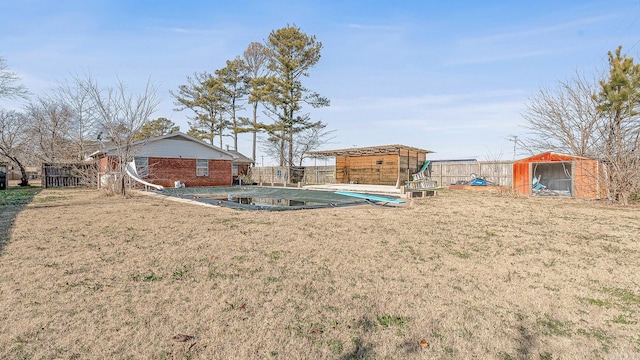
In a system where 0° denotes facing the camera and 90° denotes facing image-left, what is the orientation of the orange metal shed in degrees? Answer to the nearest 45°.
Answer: approximately 0°

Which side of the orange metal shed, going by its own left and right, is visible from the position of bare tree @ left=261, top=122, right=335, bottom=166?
right

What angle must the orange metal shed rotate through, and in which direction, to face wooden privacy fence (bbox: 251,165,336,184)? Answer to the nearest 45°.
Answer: approximately 90° to its right

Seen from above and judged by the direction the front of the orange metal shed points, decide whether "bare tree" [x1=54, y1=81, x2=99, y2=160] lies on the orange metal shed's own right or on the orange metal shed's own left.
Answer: on the orange metal shed's own right

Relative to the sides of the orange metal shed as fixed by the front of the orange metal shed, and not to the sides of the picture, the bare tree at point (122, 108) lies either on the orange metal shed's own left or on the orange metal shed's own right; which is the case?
on the orange metal shed's own right

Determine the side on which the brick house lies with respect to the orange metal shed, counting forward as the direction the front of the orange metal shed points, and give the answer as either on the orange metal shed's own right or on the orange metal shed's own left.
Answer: on the orange metal shed's own right

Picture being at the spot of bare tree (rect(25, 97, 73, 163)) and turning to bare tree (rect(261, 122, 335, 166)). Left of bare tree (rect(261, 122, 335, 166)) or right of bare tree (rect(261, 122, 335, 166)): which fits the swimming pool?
right

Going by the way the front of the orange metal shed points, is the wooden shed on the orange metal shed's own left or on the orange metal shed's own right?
on the orange metal shed's own right

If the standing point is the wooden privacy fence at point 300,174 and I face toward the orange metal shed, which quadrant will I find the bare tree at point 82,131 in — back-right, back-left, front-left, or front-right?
back-right

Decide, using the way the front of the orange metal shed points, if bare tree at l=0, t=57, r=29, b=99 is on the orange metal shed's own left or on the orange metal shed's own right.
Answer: on the orange metal shed's own right

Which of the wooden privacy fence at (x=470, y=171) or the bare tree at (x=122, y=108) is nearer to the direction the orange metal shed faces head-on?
the bare tree
